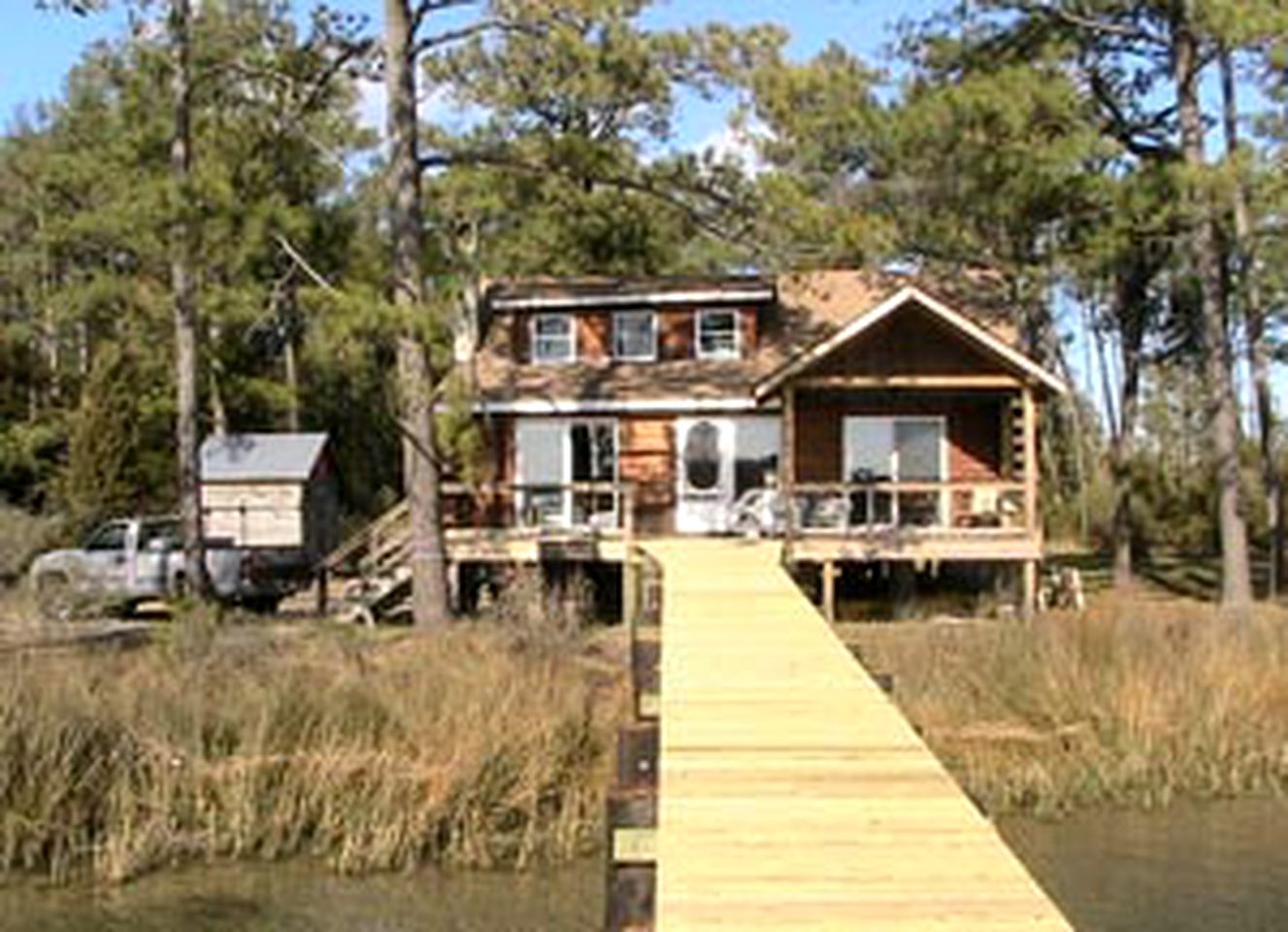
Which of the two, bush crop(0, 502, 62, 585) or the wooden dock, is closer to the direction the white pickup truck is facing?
the bush

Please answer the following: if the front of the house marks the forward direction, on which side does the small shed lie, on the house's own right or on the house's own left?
on the house's own right

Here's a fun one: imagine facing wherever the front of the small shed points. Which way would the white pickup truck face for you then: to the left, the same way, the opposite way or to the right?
to the right

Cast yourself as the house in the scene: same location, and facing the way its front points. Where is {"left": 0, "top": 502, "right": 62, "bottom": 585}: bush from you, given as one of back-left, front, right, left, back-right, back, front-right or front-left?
right

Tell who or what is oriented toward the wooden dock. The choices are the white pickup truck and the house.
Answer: the house

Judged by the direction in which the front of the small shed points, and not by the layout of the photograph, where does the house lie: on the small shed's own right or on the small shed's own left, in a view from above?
on the small shed's own left

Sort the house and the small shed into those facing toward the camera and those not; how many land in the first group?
2

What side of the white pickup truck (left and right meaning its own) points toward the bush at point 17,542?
front

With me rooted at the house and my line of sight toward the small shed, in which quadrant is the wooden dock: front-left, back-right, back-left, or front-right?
back-left

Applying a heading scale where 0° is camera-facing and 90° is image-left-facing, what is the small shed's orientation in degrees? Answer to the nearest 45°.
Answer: approximately 0°

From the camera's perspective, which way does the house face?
toward the camera

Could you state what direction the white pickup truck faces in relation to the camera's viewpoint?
facing to the left of the viewer

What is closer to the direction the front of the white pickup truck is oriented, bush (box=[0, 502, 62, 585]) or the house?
the bush

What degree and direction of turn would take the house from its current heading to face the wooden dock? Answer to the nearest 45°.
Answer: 0° — it already faces it

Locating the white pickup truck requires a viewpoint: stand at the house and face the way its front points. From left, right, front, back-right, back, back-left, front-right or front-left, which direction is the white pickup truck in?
right
